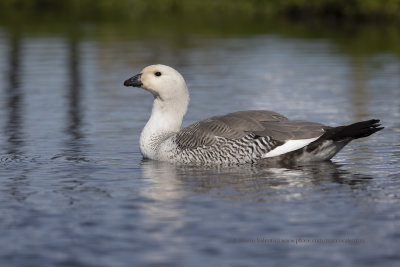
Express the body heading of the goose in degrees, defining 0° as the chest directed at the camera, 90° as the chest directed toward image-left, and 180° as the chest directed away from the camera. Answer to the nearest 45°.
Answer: approximately 90°
